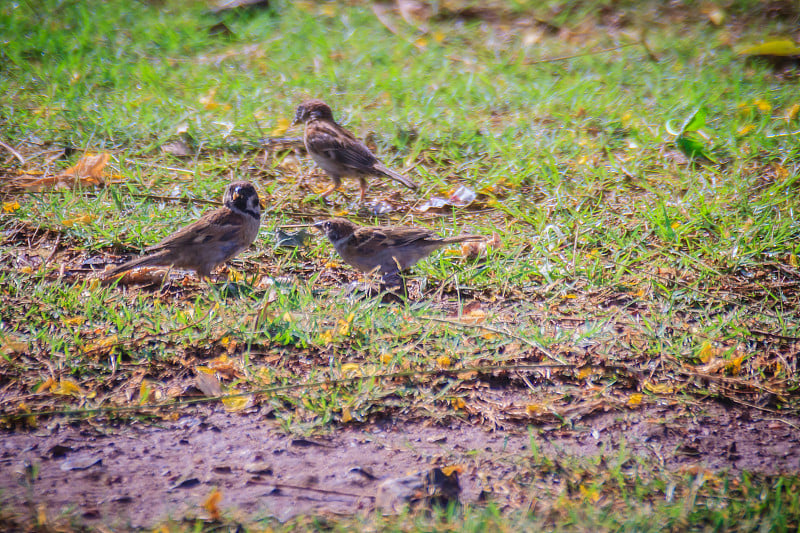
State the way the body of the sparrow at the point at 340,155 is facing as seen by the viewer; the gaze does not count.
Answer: to the viewer's left

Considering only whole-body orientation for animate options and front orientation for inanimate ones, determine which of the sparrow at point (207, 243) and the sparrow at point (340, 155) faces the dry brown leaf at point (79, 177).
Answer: the sparrow at point (340, 155)

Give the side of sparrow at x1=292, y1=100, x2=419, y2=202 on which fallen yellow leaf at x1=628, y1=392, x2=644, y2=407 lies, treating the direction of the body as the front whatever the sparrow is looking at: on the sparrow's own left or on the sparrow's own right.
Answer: on the sparrow's own left

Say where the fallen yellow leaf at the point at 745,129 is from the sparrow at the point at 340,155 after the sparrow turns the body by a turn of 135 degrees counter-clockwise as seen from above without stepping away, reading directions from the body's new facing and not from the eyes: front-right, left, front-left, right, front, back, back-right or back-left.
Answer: front-left

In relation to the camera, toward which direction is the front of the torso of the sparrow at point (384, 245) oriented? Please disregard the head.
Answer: to the viewer's left

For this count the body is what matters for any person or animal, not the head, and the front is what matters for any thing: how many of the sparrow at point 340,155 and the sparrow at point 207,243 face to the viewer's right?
1

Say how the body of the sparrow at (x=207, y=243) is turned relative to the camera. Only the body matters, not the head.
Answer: to the viewer's right

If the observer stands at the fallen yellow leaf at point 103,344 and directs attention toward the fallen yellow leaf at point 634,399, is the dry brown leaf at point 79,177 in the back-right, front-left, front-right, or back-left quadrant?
back-left
